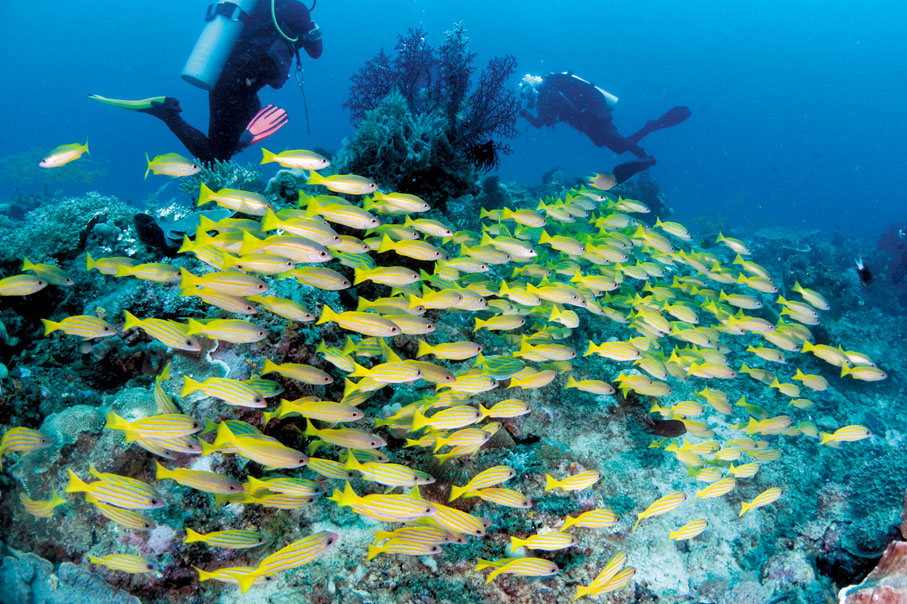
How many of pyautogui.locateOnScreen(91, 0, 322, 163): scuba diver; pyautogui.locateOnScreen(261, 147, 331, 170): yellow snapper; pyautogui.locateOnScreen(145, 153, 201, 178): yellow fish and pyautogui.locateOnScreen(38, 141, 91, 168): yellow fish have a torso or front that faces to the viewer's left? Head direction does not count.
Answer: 1

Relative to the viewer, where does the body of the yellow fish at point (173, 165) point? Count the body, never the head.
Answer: to the viewer's right

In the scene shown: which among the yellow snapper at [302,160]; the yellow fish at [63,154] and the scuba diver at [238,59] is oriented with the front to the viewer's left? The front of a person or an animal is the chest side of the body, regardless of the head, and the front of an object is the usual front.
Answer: the yellow fish

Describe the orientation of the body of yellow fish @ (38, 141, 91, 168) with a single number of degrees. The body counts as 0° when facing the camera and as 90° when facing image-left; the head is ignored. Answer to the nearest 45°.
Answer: approximately 90°

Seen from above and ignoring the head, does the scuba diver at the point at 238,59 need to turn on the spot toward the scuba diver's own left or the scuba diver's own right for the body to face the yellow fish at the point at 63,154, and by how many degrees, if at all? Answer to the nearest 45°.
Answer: approximately 90° to the scuba diver's own right

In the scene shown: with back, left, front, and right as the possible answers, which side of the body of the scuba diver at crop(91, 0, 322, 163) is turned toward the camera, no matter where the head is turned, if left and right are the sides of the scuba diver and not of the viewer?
right

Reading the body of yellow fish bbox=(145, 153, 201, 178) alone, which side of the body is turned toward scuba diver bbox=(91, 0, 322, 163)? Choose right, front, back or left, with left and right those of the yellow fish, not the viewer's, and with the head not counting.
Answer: left

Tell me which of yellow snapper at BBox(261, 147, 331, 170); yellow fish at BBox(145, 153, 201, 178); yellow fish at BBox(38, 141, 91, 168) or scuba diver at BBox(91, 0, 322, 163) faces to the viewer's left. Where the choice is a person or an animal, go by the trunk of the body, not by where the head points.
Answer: yellow fish at BBox(38, 141, 91, 168)

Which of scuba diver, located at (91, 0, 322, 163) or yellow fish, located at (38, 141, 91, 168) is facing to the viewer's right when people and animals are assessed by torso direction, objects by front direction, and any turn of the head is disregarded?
the scuba diver

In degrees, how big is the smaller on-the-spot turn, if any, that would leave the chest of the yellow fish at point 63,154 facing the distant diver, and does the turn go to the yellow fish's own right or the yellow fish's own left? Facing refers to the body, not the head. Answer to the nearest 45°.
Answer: approximately 135° to the yellow fish's own right

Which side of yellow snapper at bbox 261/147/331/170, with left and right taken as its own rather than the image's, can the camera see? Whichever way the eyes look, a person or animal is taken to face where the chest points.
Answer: right

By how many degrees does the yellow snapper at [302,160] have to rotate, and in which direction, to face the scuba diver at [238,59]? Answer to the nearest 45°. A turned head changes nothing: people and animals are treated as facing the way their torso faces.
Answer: approximately 90° to its left

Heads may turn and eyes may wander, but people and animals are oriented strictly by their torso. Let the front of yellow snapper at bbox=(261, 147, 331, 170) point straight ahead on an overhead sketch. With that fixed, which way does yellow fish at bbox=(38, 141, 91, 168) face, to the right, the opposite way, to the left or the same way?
the opposite way
